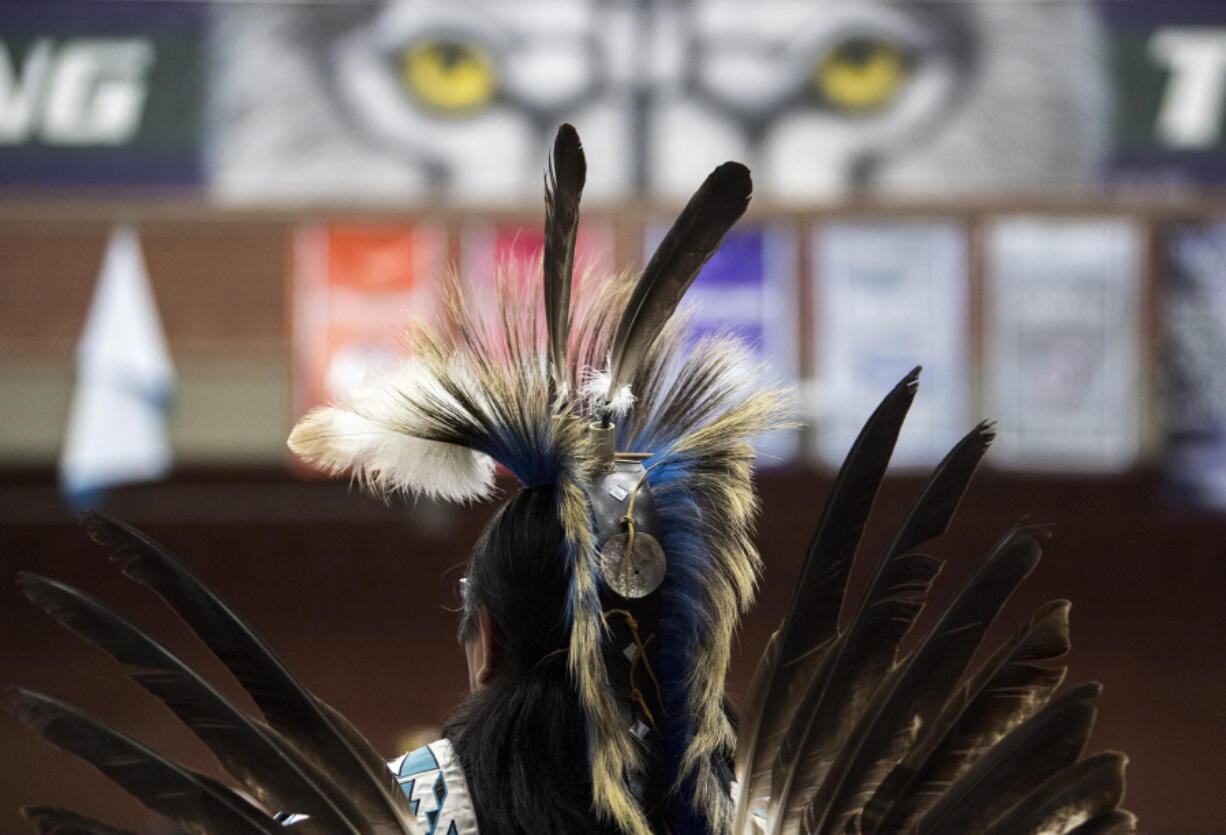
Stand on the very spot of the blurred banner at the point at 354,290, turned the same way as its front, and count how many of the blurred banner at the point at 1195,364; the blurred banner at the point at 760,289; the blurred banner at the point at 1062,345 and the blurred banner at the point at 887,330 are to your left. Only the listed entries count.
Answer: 4

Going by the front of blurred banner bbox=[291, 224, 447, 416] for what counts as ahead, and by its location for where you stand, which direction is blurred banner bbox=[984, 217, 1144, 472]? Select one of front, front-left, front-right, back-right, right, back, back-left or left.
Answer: left

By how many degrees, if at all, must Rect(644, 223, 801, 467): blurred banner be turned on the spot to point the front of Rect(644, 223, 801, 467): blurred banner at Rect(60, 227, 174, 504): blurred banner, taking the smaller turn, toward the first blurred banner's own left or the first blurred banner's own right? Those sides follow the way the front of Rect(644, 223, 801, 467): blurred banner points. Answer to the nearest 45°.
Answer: approximately 90° to the first blurred banner's own right

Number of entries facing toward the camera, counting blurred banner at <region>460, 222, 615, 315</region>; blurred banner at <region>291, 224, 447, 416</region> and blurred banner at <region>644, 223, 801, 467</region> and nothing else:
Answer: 3

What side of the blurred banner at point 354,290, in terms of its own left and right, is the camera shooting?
front

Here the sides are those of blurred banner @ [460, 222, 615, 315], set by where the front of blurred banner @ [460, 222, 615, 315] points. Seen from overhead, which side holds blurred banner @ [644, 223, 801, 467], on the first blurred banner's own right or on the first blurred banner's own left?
on the first blurred banner's own left

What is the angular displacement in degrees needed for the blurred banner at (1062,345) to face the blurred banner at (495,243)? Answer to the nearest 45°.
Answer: approximately 90° to its right

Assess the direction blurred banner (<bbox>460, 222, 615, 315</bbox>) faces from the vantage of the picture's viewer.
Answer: facing the viewer

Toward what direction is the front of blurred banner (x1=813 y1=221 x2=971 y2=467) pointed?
toward the camera

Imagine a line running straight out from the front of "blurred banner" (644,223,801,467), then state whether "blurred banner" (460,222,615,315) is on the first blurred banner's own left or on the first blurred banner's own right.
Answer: on the first blurred banner's own right

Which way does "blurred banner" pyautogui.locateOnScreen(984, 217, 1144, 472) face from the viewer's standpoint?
toward the camera
